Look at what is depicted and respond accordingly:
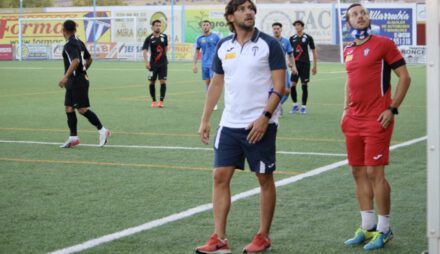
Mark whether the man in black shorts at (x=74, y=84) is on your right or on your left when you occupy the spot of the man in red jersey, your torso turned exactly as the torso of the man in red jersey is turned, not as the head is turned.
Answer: on your right

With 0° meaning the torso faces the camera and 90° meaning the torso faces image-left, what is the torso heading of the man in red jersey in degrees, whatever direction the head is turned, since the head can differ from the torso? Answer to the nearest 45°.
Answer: approximately 45°

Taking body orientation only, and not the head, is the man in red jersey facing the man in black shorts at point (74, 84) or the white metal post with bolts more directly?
the white metal post with bolts
